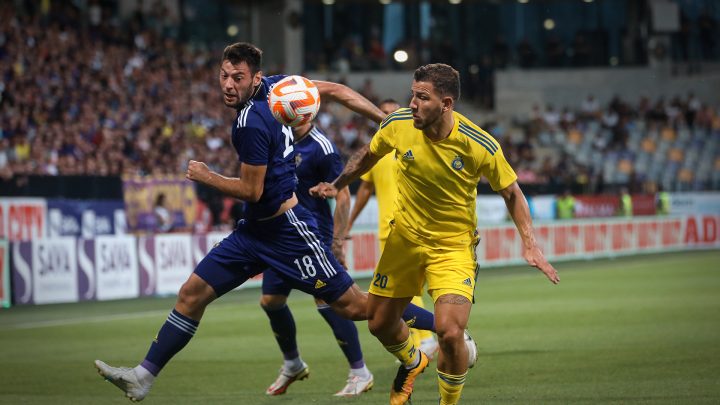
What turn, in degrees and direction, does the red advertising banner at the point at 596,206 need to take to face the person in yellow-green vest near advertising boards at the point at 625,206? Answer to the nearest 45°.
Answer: approximately 135° to its left

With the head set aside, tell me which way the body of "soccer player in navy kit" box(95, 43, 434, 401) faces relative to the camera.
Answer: to the viewer's left

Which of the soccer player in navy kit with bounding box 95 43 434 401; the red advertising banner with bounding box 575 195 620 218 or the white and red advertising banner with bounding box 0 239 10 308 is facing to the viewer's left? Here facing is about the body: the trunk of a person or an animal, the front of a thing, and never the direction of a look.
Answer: the soccer player in navy kit

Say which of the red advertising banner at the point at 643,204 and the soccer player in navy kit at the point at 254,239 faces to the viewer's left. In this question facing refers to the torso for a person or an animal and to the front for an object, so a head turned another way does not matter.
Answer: the soccer player in navy kit

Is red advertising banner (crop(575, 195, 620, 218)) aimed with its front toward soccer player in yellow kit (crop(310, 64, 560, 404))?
yes
